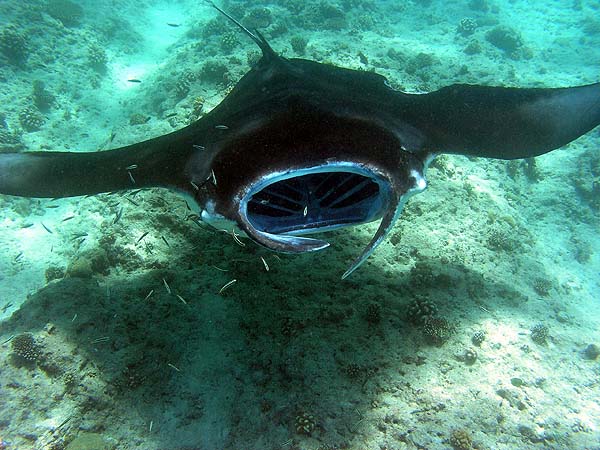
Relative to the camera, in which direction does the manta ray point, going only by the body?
toward the camera

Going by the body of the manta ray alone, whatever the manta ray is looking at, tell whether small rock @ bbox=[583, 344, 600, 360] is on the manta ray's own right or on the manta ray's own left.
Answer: on the manta ray's own left
